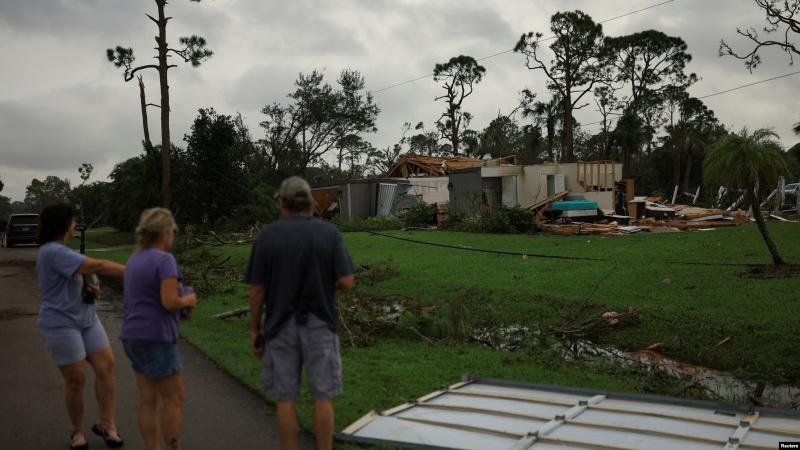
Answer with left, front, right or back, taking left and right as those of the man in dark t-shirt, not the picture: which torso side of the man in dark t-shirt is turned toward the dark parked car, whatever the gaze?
front

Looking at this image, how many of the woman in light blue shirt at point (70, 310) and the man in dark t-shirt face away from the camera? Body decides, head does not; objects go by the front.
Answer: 1

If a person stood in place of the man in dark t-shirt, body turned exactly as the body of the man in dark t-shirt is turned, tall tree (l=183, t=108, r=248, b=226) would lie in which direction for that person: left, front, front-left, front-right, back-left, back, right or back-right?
front

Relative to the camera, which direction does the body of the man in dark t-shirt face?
away from the camera

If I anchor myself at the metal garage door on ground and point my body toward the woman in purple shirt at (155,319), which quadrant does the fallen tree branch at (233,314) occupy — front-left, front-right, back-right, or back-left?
front-right

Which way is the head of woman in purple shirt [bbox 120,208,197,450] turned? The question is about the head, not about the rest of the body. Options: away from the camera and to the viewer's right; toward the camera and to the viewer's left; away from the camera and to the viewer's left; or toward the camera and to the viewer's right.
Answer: away from the camera and to the viewer's right

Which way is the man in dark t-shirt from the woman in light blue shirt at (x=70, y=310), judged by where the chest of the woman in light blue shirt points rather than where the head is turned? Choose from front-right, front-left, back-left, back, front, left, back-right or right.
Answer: front-right

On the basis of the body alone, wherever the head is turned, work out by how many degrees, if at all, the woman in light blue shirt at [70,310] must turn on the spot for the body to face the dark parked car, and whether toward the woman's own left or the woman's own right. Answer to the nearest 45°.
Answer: approximately 90° to the woman's own left

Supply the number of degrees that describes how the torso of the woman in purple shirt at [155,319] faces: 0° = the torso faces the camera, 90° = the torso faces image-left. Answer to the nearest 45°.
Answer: approximately 225°

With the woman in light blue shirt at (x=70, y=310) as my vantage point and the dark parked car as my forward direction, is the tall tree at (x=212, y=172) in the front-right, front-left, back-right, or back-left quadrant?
front-right

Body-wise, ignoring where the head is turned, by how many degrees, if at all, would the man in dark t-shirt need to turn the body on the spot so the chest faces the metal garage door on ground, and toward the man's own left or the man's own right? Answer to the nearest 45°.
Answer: approximately 90° to the man's own right

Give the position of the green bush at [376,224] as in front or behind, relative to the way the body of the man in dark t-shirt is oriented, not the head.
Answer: in front
